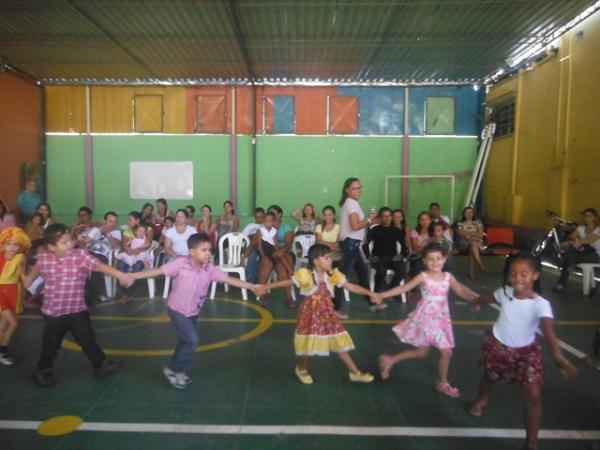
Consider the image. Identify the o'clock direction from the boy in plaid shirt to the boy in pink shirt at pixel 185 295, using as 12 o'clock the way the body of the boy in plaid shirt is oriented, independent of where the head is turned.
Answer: The boy in pink shirt is roughly at 10 o'clock from the boy in plaid shirt.

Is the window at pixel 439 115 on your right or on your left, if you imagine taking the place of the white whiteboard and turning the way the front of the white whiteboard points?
on your left

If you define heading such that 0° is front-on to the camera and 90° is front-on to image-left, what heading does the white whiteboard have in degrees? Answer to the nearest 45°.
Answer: approximately 0°

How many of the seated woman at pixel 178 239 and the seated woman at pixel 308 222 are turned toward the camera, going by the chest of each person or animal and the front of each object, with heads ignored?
2

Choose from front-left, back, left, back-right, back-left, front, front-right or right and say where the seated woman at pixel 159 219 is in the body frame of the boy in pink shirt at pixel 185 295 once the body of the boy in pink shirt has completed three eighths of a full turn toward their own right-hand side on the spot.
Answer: right

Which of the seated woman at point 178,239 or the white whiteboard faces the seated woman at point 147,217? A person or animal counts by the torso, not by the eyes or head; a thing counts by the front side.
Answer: the white whiteboard

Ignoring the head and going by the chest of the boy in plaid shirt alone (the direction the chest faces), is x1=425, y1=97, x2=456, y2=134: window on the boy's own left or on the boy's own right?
on the boy's own left

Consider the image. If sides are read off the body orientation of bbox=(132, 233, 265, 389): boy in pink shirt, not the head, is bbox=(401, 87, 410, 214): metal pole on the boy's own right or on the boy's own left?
on the boy's own left

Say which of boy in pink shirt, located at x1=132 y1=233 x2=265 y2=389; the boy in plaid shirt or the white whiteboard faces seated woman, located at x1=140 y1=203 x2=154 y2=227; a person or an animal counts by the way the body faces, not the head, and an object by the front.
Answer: the white whiteboard

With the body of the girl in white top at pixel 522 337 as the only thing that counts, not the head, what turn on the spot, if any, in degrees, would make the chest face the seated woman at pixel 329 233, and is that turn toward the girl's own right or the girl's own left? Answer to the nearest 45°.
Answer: approximately 135° to the girl's own right
